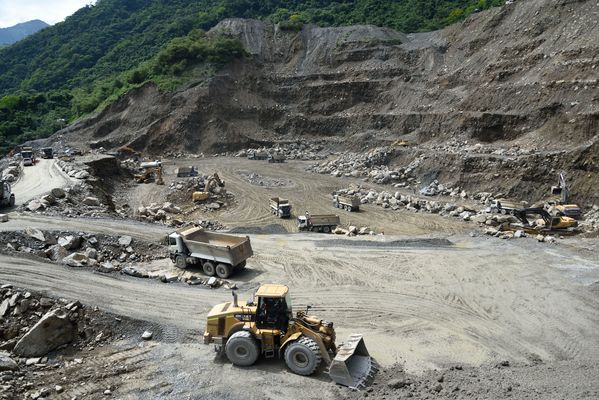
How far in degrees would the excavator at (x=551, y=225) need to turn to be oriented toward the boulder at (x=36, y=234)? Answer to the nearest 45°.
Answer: approximately 45° to its left

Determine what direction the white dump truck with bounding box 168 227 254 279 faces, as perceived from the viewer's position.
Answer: facing away from the viewer and to the left of the viewer

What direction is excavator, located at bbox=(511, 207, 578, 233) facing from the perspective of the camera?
to the viewer's left

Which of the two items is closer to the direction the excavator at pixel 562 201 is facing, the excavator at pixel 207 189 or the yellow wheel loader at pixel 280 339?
the excavator

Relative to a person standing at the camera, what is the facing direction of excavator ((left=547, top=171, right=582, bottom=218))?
facing away from the viewer and to the left of the viewer

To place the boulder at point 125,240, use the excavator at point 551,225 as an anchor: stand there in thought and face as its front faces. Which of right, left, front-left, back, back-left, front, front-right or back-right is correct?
front-left

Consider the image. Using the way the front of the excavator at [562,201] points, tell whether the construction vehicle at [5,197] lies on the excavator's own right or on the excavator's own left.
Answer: on the excavator's own left

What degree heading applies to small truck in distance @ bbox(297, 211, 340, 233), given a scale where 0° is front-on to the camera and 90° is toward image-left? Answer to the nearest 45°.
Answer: approximately 90°

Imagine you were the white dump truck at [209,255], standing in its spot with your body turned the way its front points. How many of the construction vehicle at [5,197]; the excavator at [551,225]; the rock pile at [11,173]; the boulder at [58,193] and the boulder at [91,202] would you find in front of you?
4

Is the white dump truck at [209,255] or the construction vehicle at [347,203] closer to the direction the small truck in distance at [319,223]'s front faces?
the white dump truck

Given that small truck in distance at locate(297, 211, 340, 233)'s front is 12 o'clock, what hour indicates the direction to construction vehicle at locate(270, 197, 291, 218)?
The construction vehicle is roughly at 2 o'clock from the small truck in distance.

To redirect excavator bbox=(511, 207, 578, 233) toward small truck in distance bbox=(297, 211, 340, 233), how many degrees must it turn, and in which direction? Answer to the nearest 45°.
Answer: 0° — it already faces it

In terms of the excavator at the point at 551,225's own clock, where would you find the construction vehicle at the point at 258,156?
The construction vehicle is roughly at 1 o'clock from the excavator.
